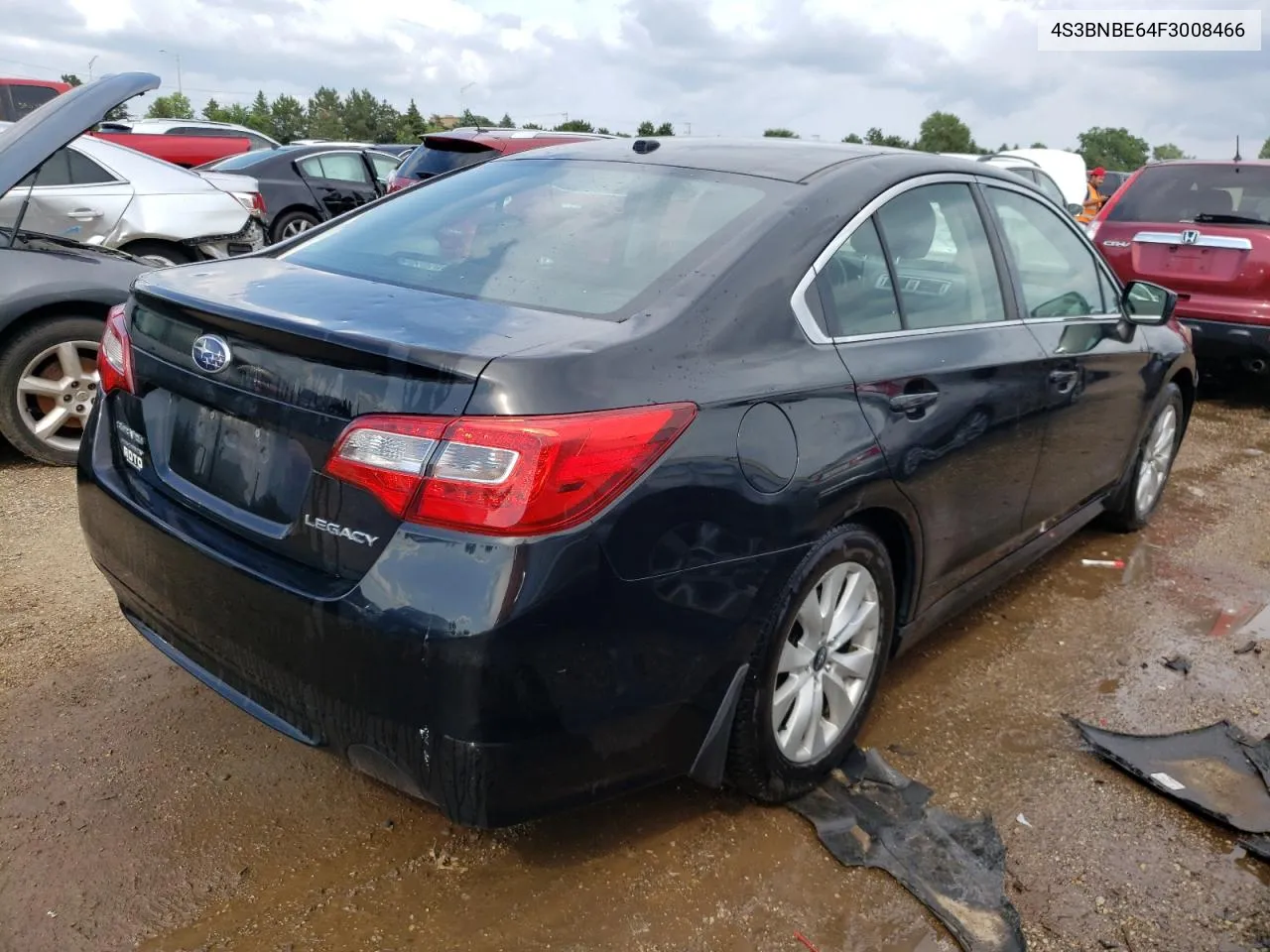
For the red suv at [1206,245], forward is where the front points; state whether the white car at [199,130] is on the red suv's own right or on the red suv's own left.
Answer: on the red suv's own left

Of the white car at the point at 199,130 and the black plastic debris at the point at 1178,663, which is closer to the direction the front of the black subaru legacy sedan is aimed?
the black plastic debris

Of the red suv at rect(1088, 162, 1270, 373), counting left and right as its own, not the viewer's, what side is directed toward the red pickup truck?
left

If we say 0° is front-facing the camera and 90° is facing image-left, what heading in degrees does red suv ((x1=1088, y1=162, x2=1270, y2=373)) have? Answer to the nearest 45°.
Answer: approximately 180°

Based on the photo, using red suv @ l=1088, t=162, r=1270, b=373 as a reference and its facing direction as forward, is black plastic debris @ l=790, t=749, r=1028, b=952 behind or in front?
behind

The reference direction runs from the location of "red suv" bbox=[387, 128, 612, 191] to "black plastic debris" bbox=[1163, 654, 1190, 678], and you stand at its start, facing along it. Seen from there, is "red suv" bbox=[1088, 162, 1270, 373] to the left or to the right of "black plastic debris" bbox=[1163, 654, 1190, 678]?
left

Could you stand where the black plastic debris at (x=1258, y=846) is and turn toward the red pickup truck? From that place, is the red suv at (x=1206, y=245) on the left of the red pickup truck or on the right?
right

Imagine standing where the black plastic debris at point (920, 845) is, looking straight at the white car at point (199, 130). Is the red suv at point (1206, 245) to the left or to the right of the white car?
right

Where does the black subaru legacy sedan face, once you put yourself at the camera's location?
facing away from the viewer and to the right of the viewer

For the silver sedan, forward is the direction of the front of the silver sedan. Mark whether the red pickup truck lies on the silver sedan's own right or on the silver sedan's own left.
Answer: on the silver sedan's own right

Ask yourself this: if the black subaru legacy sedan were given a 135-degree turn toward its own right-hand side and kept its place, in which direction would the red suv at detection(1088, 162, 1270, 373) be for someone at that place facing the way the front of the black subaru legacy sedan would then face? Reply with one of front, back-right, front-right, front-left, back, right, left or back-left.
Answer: back-left

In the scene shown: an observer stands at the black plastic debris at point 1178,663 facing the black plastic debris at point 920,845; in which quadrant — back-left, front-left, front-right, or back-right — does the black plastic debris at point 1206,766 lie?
front-left

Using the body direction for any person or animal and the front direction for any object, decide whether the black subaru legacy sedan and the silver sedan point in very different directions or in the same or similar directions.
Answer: very different directions

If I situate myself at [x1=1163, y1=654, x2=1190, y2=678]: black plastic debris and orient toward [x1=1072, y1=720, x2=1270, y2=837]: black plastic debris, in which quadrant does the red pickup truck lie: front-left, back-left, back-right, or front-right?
back-right

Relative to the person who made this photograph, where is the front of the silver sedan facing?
facing to the left of the viewer
